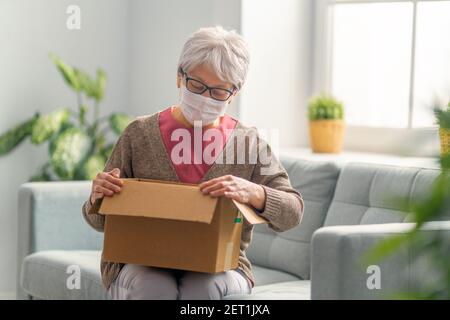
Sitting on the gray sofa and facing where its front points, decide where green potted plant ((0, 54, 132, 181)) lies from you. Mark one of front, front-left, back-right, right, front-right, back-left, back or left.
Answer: right

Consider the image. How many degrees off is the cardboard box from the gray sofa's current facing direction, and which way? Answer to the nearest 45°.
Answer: approximately 45° to its left

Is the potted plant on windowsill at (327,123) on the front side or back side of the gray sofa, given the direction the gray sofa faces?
on the back side

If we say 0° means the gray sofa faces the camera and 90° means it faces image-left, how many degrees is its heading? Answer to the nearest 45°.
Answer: approximately 45°

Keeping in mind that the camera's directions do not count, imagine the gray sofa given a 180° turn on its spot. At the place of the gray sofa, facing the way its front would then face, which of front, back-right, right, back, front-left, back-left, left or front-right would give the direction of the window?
front

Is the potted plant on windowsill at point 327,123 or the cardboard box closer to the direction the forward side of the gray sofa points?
the cardboard box

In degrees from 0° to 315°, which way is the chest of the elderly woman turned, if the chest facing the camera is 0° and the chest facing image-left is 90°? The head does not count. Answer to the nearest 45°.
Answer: approximately 0°
